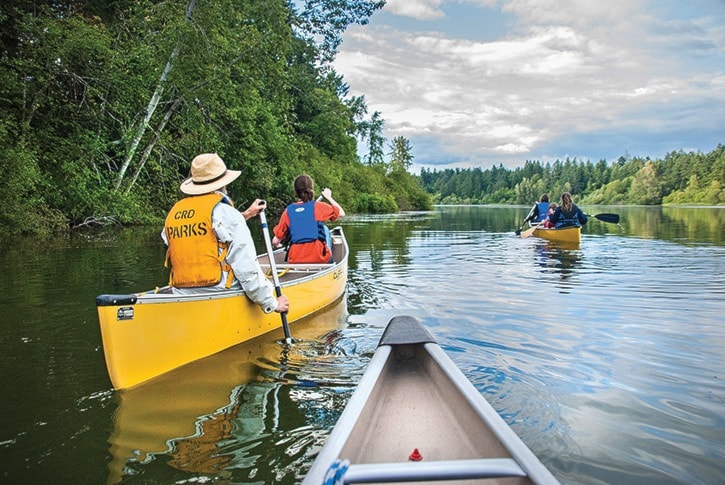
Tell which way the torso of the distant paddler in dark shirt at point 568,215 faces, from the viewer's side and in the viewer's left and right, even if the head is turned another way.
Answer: facing away from the viewer

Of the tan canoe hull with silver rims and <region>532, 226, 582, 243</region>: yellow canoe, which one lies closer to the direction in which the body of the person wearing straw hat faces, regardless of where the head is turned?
the yellow canoe

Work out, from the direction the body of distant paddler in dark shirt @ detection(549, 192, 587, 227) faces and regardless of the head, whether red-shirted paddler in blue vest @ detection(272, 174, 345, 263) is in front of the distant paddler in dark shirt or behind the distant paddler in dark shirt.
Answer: behind

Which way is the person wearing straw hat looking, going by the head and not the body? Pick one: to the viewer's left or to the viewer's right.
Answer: to the viewer's right

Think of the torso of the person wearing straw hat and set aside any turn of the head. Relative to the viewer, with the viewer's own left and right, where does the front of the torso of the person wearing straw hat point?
facing away from the viewer and to the right of the viewer

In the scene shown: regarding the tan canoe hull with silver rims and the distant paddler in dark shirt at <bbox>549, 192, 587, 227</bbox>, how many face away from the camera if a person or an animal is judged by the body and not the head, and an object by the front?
2

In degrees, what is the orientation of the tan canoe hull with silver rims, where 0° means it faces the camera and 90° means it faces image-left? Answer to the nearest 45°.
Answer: approximately 180°

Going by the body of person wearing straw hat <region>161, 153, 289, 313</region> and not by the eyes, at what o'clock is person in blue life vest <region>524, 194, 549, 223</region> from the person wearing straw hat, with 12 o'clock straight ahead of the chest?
The person in blue life vest is roughly at 12 o'clock from the person wearing straw hat.

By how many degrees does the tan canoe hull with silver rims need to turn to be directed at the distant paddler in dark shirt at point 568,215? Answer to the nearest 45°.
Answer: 0° — it already faces them

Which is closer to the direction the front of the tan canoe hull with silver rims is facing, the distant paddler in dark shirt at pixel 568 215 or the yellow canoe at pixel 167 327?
the distant paddler in dark shirt
